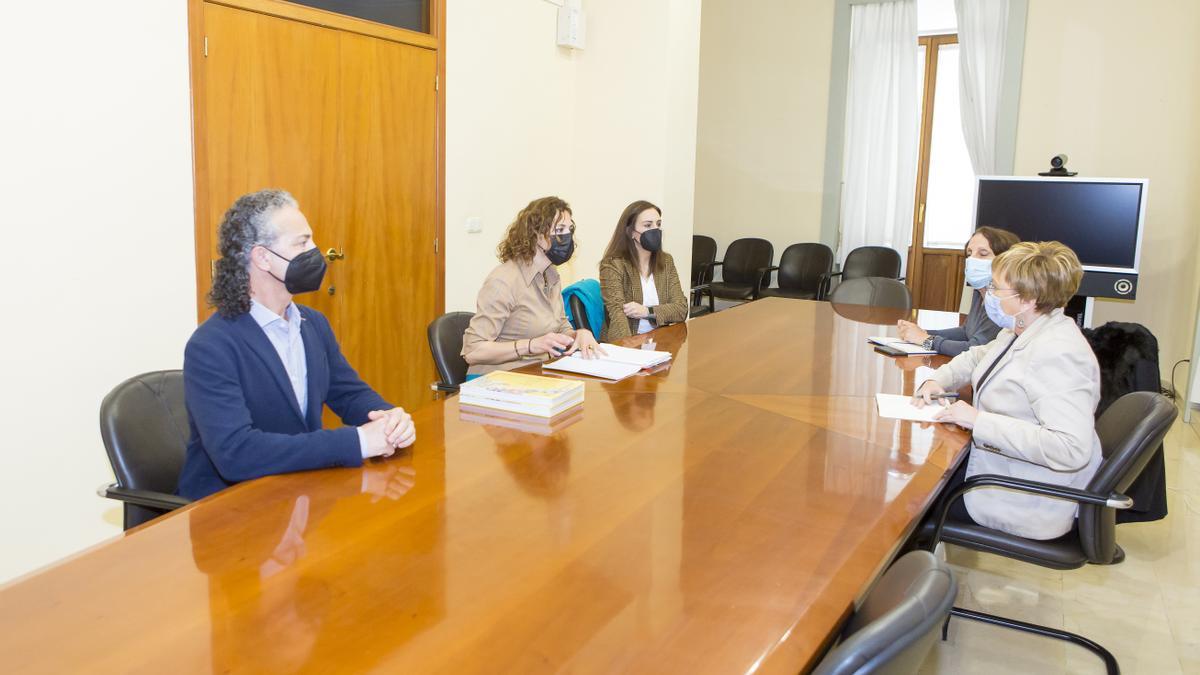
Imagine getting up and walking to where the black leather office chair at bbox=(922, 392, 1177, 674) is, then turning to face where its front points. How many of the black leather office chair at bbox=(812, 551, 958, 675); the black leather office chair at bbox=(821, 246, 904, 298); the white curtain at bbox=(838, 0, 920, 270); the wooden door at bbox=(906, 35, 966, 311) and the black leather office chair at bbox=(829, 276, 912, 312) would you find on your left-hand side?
1

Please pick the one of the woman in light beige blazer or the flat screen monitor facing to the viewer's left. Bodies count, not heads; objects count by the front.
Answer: the woman in light beige blazer

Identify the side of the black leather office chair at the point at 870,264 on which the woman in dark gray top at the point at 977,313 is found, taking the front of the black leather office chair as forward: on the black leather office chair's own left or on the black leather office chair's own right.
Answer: on the black leather office chair's own left

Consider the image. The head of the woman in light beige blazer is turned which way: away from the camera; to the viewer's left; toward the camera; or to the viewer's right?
to the viewer's left

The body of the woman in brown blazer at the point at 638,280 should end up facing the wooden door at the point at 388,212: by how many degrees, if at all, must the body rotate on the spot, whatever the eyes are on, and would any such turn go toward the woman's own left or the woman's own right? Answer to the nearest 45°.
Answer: approximately 135° to the woman's own right

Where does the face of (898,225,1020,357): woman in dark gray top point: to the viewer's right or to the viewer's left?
to the viewer's left

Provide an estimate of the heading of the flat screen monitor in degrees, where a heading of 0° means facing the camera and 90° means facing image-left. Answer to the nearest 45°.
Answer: approximately 0°

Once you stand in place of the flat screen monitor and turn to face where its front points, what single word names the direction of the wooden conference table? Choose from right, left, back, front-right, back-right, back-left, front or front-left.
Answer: front

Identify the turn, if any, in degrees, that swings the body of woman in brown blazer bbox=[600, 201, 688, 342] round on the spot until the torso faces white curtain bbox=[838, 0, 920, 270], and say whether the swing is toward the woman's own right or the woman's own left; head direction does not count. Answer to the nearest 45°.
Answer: approximately 90° to the woman's own left

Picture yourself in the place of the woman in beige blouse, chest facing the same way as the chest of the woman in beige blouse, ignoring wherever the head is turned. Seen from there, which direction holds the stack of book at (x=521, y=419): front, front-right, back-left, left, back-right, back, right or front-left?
front-right

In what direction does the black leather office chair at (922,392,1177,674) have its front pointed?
to the viewer's left

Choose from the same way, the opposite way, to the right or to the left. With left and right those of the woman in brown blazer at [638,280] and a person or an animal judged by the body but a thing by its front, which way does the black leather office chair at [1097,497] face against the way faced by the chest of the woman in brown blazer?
the opposite way

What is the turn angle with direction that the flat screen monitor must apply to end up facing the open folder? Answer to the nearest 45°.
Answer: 0° — it already faces it

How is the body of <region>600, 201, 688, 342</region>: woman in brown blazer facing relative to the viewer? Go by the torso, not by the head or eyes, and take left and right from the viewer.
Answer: facing the viewer and to the right of the viewer
